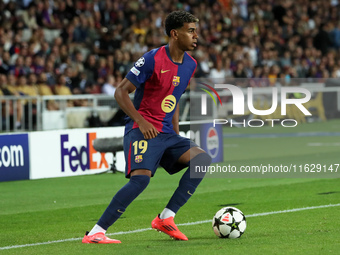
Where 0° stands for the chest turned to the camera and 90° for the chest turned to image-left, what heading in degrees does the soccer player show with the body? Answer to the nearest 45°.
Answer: approximately 315°

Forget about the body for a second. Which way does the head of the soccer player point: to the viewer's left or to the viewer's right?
to the viewer's right
